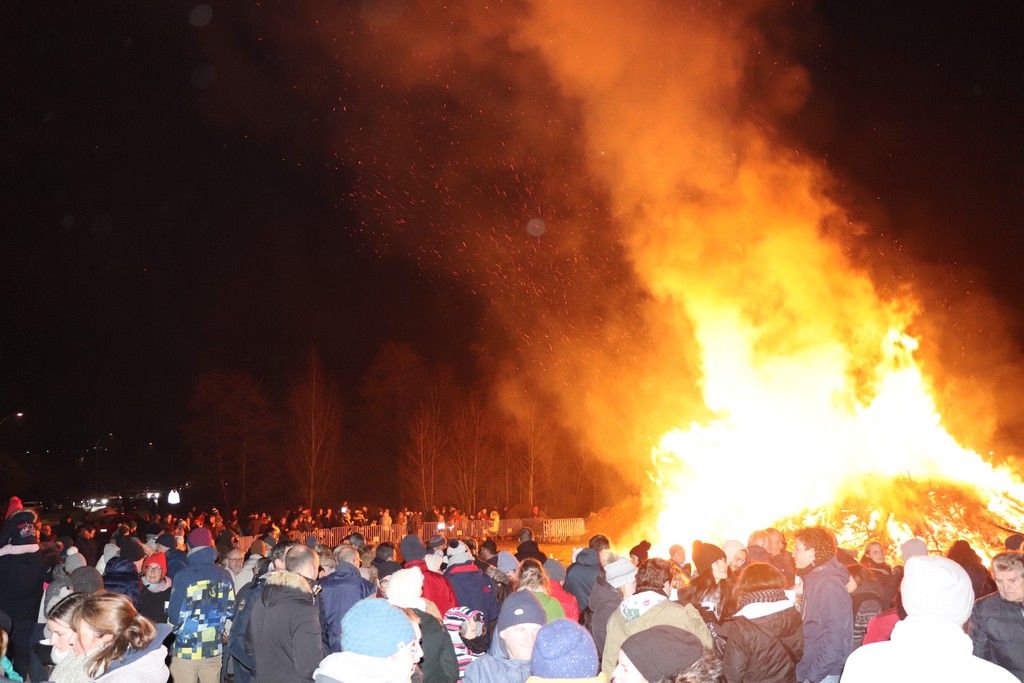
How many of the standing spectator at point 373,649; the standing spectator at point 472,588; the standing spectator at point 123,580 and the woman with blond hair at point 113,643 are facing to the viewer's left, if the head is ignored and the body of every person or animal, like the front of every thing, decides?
1

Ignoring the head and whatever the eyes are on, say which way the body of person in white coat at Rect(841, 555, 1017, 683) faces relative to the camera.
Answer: away from the camera

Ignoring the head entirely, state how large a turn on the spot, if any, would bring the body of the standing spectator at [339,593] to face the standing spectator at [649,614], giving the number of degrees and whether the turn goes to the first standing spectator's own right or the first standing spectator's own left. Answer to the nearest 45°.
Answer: approximately 90° to the first standing spectator's own right

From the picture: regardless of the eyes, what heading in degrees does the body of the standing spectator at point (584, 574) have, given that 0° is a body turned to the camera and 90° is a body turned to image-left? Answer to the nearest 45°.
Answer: approximately 225°

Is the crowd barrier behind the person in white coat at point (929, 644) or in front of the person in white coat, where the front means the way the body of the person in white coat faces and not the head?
in front

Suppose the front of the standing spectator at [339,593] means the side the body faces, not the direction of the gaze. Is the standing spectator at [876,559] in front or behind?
in front

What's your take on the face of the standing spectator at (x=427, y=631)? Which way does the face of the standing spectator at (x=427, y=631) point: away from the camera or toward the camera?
away from the camera

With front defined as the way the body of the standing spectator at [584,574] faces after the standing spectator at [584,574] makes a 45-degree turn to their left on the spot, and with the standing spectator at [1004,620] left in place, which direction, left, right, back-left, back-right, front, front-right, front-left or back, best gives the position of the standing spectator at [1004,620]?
back-right

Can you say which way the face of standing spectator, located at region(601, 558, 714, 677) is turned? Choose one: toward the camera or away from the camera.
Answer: away from the camera

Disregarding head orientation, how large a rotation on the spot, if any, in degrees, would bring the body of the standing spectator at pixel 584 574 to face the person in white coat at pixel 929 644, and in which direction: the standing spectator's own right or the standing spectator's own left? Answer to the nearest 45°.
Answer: approximately 135° to the standing spectator's own right

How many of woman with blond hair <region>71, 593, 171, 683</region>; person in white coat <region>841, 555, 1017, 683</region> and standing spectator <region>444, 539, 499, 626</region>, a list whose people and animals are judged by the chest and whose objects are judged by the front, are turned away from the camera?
2

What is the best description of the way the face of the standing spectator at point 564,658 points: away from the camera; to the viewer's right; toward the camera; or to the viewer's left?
away from the camera

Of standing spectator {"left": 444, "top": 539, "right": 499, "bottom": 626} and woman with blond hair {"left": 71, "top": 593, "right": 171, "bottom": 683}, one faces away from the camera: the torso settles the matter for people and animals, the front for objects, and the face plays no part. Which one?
the standing spectator

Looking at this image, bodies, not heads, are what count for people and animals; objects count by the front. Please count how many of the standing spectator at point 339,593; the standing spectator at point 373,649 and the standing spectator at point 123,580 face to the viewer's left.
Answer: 0
